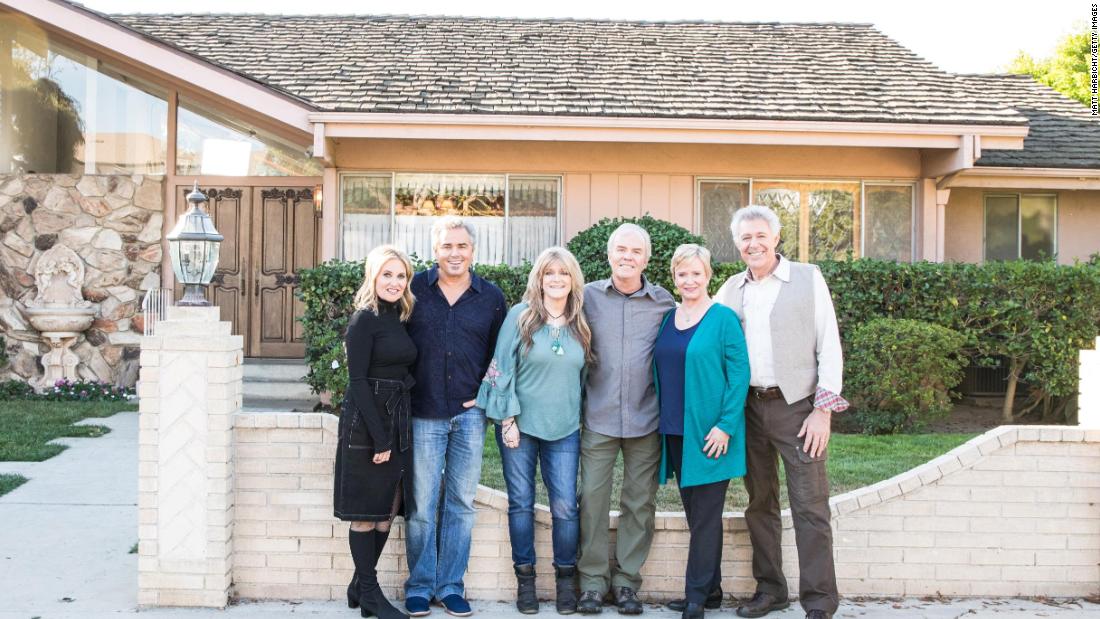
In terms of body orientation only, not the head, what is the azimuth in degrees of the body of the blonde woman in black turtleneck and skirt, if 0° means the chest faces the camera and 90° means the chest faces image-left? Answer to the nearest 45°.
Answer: approximately 315°

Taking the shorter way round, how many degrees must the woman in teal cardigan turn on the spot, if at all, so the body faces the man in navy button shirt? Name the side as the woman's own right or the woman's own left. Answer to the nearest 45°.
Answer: approximately 45° to the woman's own right

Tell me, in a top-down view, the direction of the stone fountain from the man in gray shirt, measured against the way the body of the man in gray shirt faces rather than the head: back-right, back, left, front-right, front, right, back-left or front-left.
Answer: back-right

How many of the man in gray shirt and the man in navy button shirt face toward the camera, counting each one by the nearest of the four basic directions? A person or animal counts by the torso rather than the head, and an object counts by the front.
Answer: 2

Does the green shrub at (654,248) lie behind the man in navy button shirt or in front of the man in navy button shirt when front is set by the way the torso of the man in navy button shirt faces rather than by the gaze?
behind
